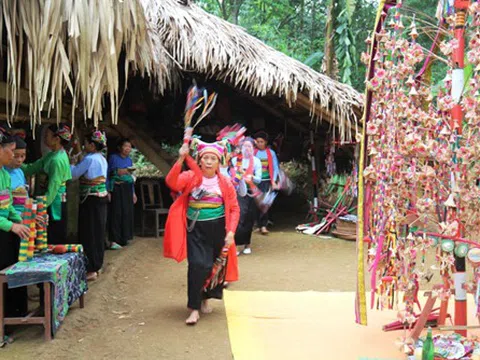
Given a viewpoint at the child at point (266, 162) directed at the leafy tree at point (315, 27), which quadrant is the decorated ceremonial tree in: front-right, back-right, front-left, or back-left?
back-right

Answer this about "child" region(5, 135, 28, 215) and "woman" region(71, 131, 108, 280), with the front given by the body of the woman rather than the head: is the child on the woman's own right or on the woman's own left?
on the woman's own left
